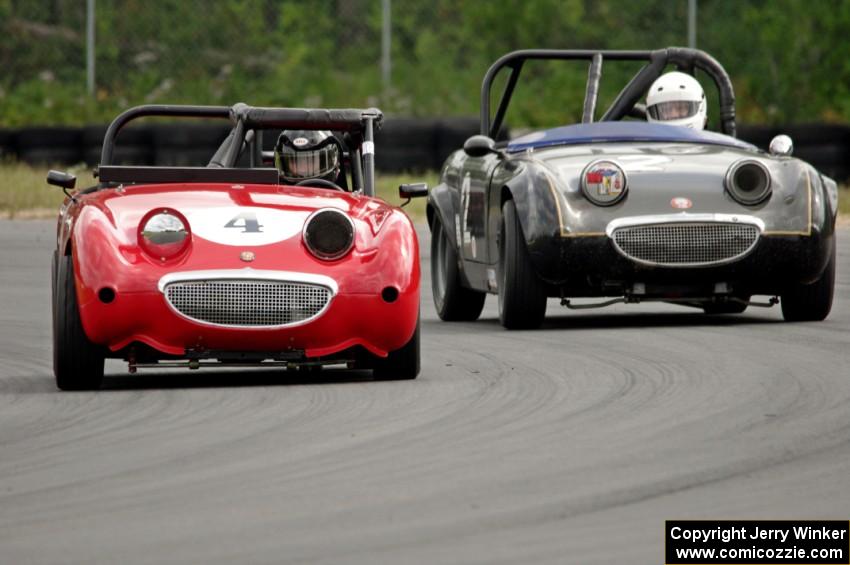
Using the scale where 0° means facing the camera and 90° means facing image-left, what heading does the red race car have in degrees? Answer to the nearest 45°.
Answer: approximately 0°
